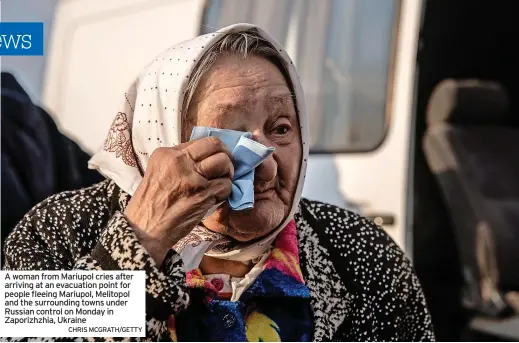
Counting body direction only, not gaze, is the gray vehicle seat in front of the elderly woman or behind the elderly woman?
behind

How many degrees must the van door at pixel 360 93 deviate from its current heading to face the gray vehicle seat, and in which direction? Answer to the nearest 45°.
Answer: approximately 135° to its left

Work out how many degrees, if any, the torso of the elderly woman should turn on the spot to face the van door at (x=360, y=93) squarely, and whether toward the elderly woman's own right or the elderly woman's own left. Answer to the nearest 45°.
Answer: approximately 135° to the elderly woman's own left

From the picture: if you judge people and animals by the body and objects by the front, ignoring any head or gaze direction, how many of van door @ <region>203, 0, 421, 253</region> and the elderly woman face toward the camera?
2

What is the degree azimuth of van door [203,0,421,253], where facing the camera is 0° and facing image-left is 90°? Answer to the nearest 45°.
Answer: approximately 0°
